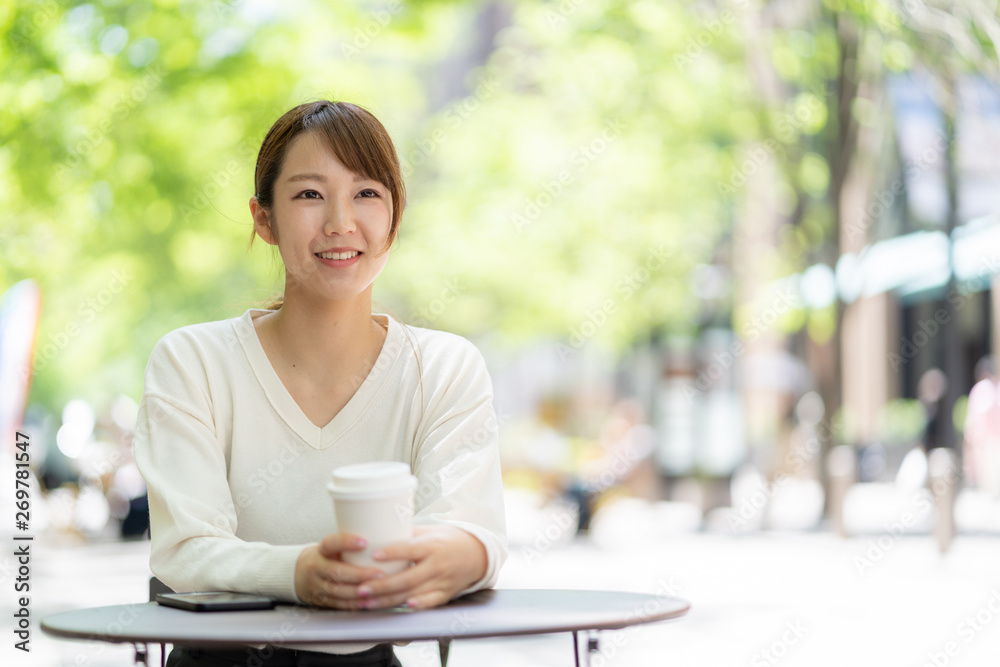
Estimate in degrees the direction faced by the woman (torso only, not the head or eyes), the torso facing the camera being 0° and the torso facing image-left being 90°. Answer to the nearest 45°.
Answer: approximately 0°

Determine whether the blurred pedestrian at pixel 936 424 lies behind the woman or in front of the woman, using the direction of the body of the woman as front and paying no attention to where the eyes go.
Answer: behind

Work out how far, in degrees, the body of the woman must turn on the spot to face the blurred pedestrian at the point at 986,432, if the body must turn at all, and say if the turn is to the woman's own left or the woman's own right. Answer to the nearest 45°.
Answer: approximately 135° to the woman's own left
